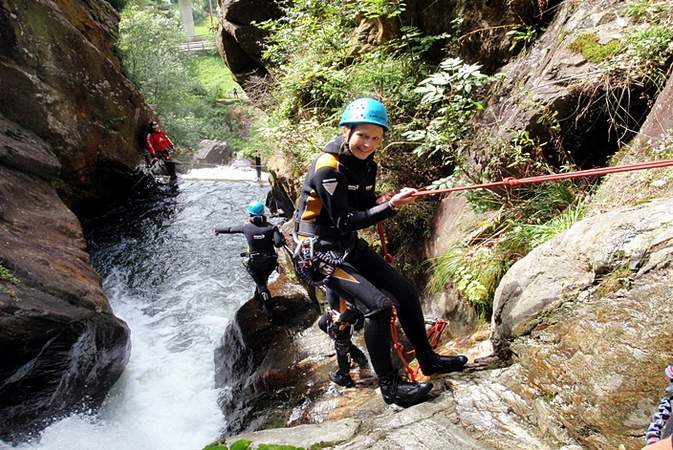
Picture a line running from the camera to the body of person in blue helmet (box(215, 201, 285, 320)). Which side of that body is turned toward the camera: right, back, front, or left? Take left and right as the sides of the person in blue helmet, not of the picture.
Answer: back

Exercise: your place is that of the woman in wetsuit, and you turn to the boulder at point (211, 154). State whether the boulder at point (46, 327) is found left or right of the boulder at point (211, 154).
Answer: left

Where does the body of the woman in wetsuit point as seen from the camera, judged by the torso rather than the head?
to the viewer's right

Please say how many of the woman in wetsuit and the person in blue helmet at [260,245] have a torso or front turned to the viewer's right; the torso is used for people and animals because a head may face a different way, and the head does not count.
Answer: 1

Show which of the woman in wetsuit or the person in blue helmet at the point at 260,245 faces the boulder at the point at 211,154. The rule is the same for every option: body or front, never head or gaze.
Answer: the person in blue helmet

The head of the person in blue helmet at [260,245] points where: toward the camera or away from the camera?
away from the camera

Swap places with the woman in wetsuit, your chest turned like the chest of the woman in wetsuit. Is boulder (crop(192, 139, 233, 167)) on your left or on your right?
on your left
